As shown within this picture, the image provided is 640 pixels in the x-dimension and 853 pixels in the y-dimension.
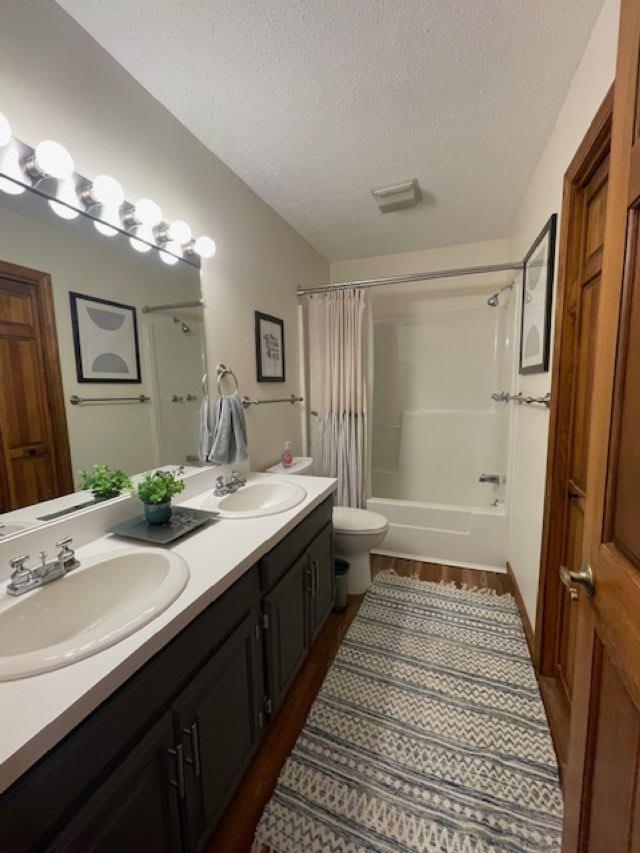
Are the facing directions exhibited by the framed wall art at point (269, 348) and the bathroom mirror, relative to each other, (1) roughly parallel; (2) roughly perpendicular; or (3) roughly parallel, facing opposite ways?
roughly parallel

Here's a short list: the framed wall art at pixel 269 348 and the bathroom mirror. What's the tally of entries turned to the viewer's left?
0

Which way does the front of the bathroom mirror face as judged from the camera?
facing the viewer and to the right of the viewer

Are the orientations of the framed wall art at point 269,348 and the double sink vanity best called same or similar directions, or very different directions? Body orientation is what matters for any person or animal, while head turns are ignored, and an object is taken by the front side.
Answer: same or similar directions

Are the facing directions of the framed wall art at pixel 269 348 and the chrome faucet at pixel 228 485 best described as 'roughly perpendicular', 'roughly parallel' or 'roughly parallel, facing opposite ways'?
roughly parallel

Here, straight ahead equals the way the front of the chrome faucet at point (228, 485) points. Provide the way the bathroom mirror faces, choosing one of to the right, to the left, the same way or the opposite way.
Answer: the same way

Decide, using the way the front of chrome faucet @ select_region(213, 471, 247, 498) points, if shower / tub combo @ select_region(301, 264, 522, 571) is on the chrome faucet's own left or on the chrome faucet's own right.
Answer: on the chrome faucet's own left

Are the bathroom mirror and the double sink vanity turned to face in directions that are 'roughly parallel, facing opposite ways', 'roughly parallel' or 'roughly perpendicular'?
roughly parallel

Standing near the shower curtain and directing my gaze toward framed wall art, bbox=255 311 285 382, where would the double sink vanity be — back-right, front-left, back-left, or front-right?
front-left

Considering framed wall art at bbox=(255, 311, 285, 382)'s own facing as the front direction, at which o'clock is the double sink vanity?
The double sink vanity is roughly at 2 o'clock from the framed wall art.

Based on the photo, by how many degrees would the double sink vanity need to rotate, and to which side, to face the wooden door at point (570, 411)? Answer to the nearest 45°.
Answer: approximately 45° to its left

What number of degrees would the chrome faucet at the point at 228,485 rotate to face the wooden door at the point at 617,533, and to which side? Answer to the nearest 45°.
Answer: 0° — it already faces it

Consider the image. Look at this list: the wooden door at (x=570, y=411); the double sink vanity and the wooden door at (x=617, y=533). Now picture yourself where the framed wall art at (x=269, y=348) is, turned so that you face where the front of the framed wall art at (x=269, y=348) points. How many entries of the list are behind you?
0

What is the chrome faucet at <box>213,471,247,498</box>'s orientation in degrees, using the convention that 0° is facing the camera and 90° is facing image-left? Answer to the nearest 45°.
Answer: approximately 315°

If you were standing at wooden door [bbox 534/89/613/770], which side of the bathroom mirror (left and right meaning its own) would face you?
front
